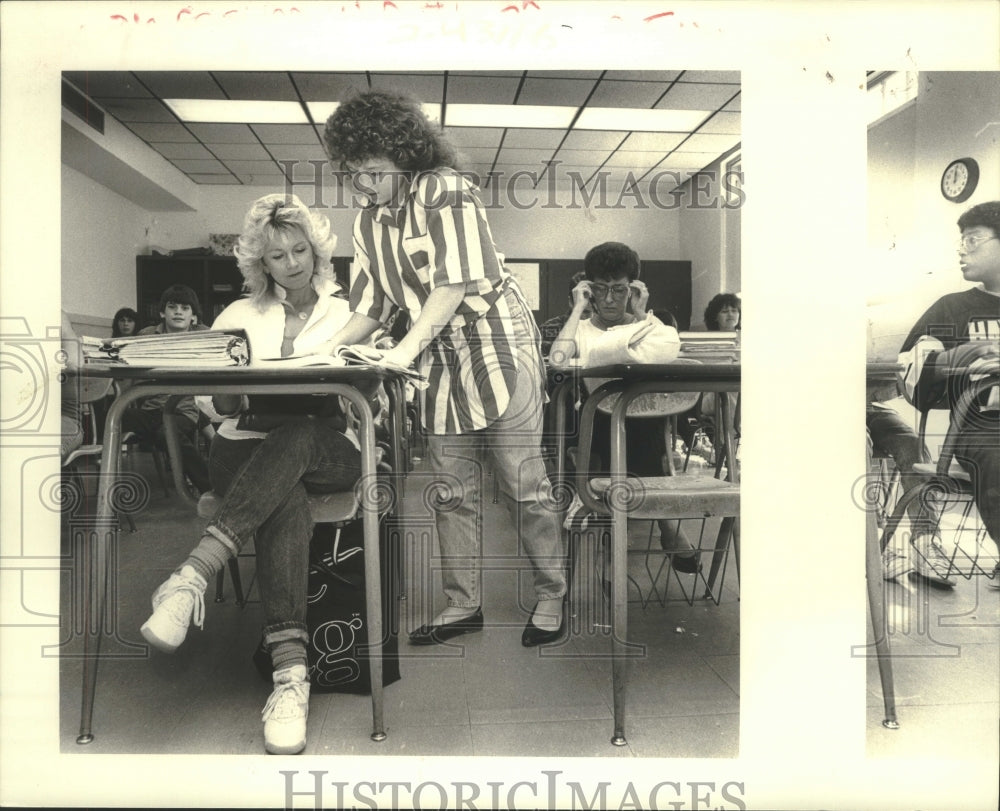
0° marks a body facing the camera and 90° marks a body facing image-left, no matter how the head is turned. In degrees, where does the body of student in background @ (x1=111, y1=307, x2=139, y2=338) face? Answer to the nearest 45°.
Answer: approximately 0°
